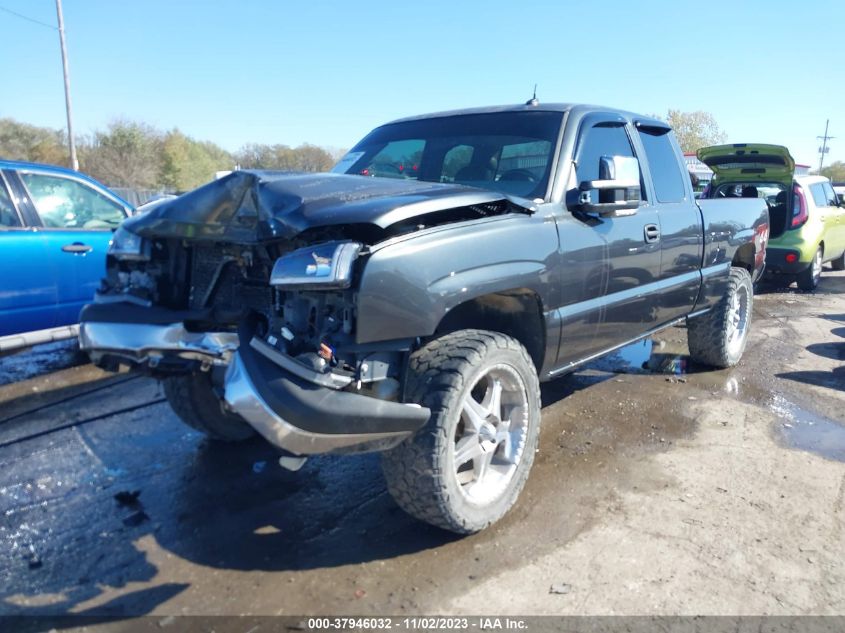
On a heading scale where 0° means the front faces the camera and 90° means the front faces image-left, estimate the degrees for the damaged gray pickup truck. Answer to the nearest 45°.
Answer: approximately 45°

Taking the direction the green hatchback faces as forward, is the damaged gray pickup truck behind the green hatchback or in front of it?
behind

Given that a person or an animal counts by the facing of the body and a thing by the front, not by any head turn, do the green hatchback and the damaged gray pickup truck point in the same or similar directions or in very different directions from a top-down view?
very different directions

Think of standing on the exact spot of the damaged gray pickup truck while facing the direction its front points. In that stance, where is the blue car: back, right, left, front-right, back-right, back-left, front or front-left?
right

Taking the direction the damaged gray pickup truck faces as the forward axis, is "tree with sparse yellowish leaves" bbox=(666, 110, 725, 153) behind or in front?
behind

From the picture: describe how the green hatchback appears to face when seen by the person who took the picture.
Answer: facing away from the viewer and to the right of the viewer

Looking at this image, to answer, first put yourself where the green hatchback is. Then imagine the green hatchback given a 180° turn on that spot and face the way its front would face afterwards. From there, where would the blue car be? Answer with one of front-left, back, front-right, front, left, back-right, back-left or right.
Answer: front

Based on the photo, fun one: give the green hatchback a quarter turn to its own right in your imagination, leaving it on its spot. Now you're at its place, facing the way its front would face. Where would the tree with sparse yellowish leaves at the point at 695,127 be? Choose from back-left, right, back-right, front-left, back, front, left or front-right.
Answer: back-left
